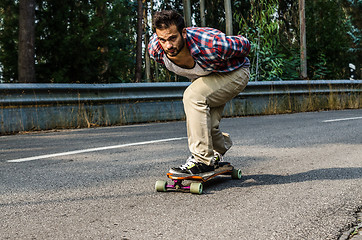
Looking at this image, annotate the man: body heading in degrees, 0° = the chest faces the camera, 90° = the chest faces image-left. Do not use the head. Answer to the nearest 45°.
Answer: approximately 45°

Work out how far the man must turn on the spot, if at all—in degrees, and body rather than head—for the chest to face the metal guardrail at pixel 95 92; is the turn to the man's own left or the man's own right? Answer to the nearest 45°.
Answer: approximately 135° to the man's own right

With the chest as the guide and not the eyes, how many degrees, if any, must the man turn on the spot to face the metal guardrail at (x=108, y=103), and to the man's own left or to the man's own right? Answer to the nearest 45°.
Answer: approximately 135° to the man's own right

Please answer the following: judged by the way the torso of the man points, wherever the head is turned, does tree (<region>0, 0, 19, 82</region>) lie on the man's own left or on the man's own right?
on the man's own right
